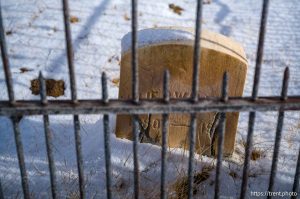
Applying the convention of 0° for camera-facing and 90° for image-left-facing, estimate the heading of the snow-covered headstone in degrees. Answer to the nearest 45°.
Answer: approximately 0°
